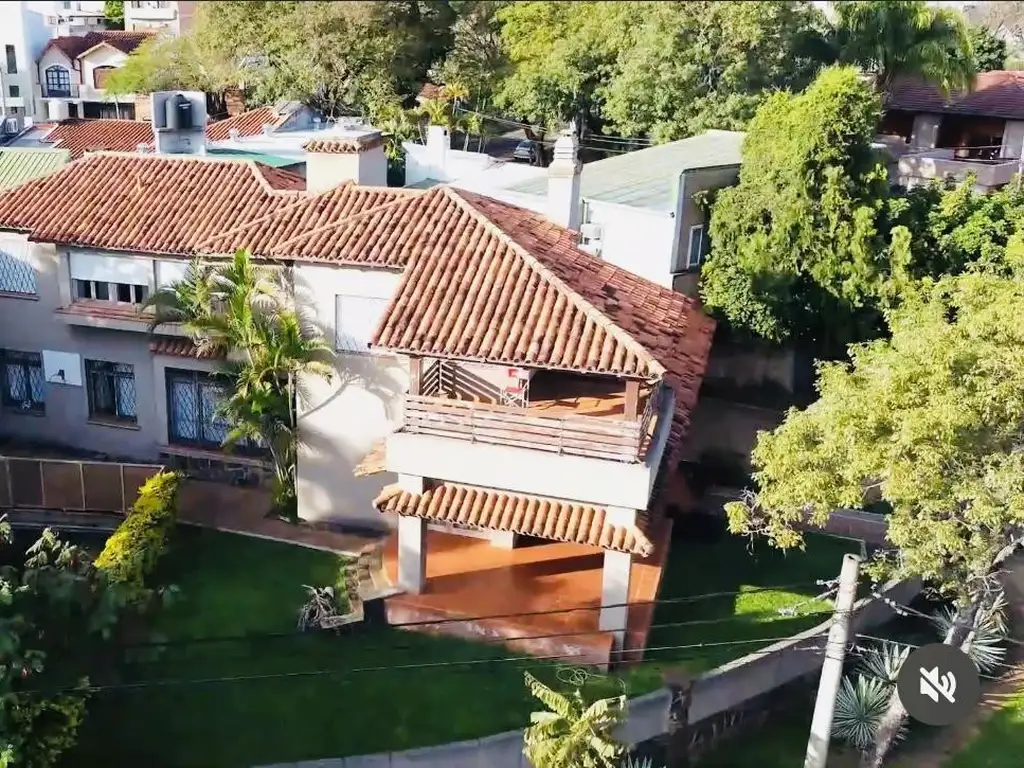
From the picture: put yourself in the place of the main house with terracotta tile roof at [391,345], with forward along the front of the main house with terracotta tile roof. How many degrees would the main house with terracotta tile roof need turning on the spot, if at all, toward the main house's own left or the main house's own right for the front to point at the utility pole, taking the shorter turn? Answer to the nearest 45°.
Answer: approximately 45° to the main house's own left

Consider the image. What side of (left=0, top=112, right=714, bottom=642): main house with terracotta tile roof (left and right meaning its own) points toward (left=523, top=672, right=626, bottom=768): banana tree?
front

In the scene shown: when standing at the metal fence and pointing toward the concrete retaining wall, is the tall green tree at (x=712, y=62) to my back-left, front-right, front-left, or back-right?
front-left

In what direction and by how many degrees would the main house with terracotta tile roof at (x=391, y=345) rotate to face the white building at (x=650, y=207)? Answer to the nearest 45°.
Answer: approximately 135° to its left

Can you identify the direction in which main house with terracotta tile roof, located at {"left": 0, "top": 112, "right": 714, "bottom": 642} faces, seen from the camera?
facing the viewer

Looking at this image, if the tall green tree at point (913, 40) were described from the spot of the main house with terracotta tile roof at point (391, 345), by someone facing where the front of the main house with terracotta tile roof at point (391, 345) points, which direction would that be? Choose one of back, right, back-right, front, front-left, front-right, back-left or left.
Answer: back-left

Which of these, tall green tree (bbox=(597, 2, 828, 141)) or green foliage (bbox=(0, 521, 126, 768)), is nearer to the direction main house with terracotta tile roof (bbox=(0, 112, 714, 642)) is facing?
the green foliage

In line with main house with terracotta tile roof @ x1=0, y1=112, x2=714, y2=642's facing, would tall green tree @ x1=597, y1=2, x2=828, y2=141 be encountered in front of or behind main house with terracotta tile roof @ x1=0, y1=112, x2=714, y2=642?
behind

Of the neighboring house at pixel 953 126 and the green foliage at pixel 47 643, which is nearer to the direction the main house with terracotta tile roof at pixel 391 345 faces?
the green foliage
